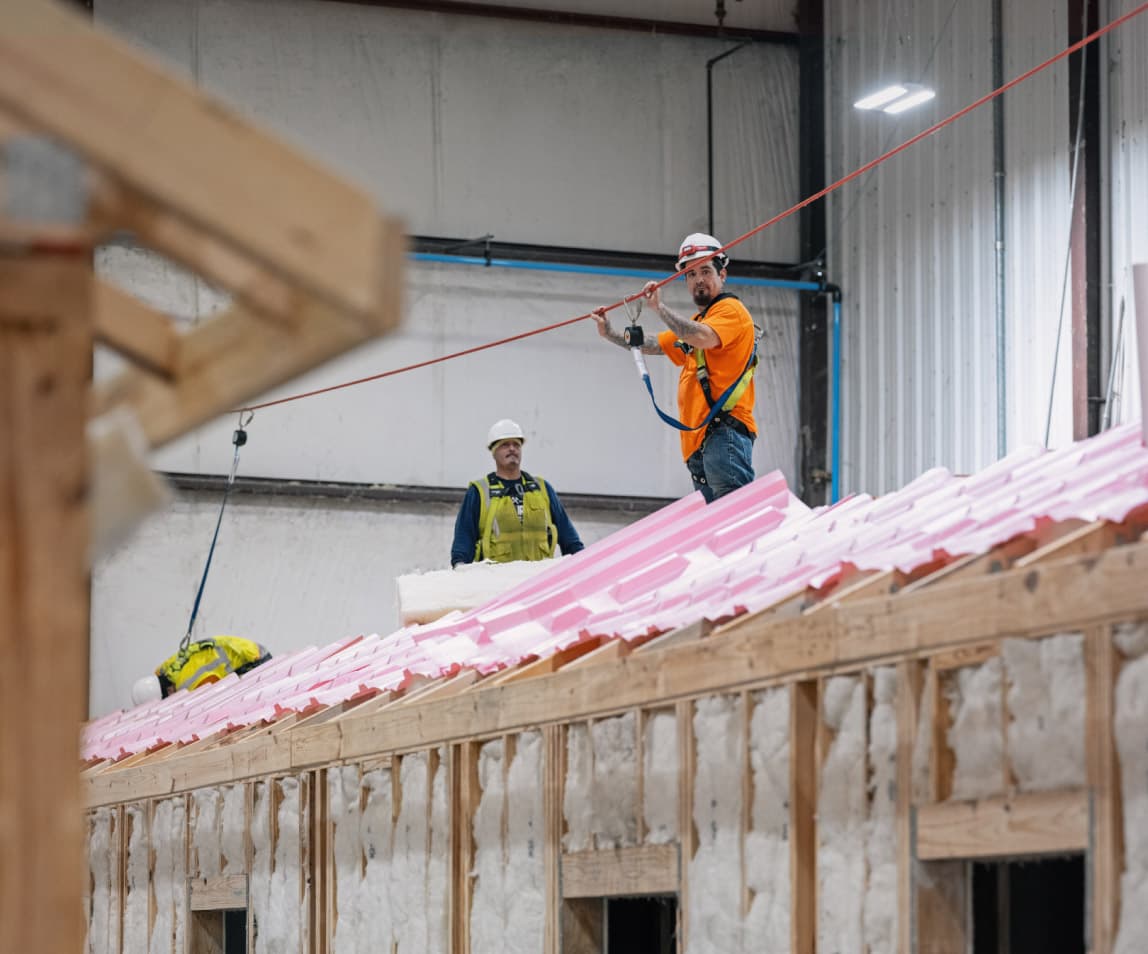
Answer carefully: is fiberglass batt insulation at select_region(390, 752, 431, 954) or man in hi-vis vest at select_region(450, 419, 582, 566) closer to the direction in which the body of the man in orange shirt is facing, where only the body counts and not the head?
the fiberglass batt insulation

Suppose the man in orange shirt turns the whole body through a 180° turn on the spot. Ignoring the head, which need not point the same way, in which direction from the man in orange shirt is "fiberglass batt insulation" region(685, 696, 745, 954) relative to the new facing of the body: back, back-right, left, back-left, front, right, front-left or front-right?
back-right

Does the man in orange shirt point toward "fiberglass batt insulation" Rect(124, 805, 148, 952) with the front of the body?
no

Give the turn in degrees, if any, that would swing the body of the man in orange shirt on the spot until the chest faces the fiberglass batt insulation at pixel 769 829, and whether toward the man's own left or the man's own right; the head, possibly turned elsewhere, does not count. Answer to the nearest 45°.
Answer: approximately 45° to the man's own left

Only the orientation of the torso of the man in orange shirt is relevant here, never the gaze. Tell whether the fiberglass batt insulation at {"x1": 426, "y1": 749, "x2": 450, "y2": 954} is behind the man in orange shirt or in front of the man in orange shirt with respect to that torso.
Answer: in front

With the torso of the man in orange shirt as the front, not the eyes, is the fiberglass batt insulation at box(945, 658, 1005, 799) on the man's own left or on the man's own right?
on the man's own left

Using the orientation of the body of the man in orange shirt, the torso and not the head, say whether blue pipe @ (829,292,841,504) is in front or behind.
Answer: behind

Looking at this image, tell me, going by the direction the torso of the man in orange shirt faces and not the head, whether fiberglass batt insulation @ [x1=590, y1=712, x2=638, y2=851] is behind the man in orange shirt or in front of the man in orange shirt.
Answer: in front

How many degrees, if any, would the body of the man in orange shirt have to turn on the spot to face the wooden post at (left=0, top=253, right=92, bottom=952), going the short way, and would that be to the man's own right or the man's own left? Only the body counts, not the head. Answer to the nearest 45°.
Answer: approximately 45° to the man's own left

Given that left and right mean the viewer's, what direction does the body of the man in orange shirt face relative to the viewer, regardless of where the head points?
facing the viewer and to the left of the viewer

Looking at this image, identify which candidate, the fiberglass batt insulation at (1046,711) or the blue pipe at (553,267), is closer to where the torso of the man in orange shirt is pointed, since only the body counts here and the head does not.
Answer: the fiberglass batt insulation

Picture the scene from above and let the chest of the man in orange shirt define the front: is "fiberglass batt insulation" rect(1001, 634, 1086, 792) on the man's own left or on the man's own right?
on the man's own left

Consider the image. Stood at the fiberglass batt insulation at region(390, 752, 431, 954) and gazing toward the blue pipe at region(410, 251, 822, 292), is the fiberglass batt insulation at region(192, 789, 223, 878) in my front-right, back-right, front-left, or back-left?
front-left

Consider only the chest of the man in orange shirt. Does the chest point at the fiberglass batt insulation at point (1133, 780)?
no

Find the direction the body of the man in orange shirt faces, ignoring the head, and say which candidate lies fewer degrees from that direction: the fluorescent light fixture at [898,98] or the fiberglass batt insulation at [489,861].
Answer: the fiberglass batt insulation

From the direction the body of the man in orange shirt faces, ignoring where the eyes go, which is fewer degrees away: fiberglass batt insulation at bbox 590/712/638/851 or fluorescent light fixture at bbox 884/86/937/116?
the fiberglass batt insulation
